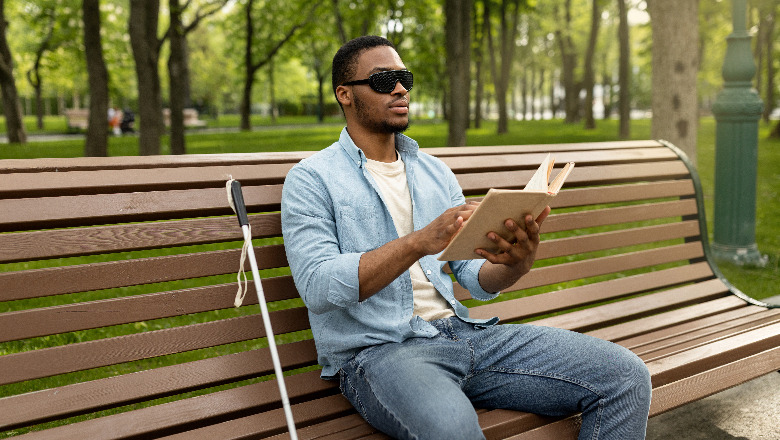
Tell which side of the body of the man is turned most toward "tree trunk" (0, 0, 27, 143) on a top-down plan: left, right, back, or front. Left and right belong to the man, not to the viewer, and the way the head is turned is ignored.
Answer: back

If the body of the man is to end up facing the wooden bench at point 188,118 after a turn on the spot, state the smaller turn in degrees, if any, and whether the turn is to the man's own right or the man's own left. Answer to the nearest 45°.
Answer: approximately 135° to the man's own left

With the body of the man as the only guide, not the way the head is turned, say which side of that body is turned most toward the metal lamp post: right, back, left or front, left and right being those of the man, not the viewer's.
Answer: left

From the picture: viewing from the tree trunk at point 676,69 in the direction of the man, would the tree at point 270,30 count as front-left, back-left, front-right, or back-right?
back-right

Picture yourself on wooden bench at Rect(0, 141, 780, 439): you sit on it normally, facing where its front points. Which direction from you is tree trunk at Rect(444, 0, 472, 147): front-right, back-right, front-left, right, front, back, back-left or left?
back-left
